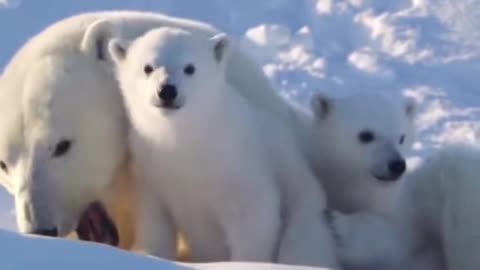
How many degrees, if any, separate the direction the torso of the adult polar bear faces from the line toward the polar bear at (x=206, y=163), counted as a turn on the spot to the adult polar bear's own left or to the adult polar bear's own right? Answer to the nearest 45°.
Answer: approximately 135° to the adult polar bear's own left

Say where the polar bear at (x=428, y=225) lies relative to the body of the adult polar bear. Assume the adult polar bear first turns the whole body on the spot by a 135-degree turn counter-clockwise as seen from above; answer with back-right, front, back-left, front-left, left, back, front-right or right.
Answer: front

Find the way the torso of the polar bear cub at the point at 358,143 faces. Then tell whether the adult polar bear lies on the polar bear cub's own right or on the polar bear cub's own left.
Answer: on the polar bear cub's own right

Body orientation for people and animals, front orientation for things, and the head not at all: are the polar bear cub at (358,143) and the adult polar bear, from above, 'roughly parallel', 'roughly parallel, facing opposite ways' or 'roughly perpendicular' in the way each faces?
roughly perpendicular

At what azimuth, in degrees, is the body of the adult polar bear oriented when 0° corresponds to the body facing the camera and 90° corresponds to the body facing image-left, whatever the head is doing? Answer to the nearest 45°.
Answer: approximately 45°

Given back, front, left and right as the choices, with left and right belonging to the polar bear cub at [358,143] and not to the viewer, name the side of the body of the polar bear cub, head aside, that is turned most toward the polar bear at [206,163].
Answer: right
